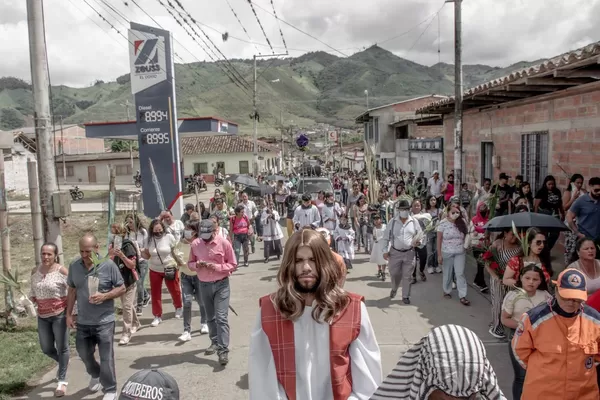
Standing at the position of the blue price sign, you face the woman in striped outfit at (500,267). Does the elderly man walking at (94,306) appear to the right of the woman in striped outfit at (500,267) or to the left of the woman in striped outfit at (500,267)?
right

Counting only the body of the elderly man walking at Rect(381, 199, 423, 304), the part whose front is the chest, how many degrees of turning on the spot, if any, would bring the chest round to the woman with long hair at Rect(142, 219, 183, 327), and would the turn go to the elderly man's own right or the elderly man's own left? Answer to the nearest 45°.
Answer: approximately 45° to the elderly man's own right

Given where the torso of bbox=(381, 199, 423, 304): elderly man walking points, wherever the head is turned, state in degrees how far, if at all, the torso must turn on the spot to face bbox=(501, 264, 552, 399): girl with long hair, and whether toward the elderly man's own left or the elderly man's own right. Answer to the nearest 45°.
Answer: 0° — they already face them

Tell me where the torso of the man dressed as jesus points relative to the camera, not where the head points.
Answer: toward the camera

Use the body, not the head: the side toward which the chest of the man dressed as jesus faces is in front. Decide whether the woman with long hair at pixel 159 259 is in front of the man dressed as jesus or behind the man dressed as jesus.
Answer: behind

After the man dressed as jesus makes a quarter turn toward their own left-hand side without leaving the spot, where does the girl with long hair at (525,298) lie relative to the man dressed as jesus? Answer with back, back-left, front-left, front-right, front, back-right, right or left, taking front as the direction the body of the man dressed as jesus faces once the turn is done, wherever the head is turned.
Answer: front-left

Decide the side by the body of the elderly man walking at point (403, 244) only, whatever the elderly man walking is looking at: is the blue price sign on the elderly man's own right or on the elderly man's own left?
on the elderly man's own right

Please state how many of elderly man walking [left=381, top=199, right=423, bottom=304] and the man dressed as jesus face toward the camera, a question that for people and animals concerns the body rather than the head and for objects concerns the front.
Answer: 2

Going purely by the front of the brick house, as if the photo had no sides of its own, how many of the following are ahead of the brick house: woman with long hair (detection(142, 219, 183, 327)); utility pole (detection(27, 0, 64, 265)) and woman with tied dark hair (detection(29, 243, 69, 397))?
3

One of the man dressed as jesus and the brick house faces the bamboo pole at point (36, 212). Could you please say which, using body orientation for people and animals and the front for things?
the brick house

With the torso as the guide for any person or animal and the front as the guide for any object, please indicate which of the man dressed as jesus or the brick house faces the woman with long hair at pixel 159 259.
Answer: the brick house

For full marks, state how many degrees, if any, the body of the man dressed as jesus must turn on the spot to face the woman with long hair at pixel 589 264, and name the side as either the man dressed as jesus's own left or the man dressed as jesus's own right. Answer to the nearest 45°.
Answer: approximately 135° to the man dressed as jesus's own left

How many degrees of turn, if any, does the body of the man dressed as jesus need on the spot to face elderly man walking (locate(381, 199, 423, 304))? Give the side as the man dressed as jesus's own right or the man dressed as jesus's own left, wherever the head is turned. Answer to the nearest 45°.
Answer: approximately 180°

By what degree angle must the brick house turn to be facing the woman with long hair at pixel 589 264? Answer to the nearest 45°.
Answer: approximately 45° to its left

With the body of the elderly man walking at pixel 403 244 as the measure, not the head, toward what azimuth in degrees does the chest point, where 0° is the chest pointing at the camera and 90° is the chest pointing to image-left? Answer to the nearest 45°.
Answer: approximately 0°

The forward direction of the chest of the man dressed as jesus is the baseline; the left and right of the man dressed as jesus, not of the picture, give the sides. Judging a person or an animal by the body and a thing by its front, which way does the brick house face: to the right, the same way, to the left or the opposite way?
to the right
